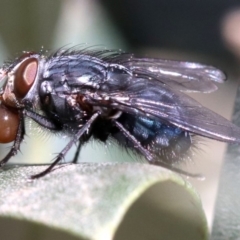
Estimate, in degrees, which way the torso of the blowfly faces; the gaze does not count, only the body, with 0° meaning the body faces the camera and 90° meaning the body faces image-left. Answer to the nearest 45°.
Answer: approximately 90°
